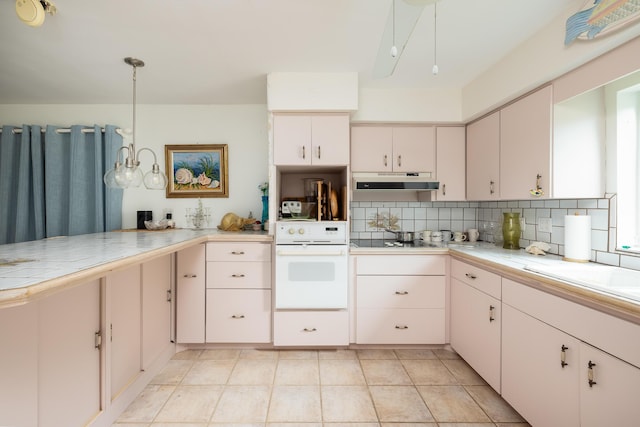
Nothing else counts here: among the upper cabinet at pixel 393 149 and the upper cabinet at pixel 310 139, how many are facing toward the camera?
2

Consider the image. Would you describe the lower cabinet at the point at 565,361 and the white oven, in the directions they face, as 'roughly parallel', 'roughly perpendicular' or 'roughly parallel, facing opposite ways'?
roughly perpendicular

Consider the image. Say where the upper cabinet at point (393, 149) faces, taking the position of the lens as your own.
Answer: facing the viewer

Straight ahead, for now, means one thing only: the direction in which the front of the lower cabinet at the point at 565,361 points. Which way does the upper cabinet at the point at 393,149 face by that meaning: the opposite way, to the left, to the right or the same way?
to the left

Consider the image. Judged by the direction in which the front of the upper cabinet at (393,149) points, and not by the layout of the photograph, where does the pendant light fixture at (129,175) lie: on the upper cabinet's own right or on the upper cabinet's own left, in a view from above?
on the upper cabinet's own right

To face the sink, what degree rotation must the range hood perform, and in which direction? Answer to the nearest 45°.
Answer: approximately 45° to its left

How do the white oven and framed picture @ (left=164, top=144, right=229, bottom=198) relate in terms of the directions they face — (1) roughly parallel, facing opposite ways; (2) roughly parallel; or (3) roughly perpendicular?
roughly parallel

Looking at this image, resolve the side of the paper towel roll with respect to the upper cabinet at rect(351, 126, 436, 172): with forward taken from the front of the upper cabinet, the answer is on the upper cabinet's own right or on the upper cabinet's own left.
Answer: on the upper cabinet's own left

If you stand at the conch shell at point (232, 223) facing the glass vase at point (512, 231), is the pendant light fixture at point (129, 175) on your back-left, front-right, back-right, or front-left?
back-right

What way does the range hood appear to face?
toward the camera

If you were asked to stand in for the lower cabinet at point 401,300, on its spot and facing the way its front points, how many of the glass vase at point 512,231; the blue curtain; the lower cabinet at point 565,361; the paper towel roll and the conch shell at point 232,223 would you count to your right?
2

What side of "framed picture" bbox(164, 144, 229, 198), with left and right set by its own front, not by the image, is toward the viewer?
front

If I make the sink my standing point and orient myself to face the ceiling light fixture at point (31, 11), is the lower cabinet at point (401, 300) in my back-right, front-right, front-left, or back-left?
front-right

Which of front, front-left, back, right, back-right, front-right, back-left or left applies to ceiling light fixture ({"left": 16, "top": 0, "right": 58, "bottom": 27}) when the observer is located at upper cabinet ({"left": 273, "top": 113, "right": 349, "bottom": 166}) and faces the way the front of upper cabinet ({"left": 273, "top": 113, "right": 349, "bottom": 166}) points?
front-right

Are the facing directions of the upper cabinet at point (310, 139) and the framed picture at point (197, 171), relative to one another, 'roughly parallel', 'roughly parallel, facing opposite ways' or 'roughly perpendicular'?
roughly parallel
